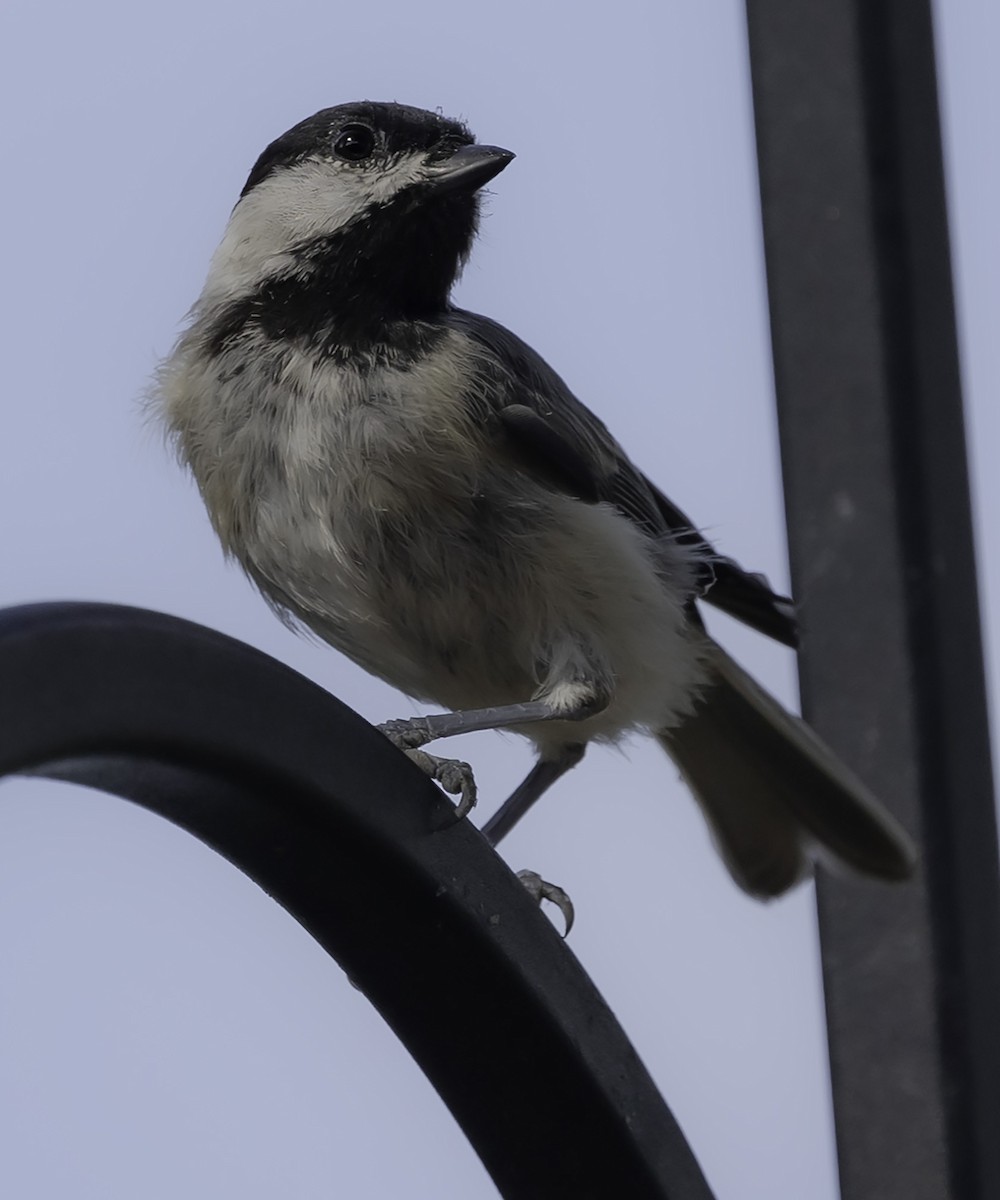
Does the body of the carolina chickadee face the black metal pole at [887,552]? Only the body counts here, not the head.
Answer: no

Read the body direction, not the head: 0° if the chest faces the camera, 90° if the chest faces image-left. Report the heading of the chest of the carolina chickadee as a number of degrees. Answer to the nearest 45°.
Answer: approximately 45°
